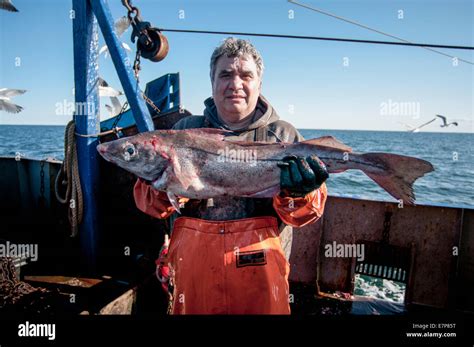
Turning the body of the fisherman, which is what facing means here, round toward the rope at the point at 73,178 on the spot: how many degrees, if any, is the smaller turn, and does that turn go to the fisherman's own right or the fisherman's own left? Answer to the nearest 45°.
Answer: approximately 135° to the fisherman's own right

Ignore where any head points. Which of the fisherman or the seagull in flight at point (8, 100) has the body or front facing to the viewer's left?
the seagull in flight

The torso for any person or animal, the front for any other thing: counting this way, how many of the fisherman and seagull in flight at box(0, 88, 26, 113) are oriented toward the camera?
1

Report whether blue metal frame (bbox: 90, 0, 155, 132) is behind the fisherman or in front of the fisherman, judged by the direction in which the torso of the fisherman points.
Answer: behind

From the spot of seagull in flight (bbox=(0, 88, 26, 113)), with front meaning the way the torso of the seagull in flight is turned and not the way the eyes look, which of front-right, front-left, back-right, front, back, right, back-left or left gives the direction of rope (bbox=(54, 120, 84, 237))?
left

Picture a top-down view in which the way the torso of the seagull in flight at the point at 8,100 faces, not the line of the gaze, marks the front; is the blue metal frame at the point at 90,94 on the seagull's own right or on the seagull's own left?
on the seagull's own left

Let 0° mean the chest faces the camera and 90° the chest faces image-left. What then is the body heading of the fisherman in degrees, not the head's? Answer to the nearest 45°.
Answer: approximately 0°

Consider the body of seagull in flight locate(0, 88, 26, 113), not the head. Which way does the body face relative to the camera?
to the viewer's left
